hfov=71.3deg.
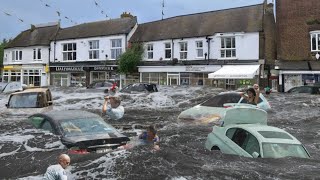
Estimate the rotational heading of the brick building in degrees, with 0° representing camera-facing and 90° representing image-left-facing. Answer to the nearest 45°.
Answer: approximately 0°

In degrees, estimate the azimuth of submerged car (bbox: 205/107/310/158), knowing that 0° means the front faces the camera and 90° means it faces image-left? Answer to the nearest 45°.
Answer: approximately 315°

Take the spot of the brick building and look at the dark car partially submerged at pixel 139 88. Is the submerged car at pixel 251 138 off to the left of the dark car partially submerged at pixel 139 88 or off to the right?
left

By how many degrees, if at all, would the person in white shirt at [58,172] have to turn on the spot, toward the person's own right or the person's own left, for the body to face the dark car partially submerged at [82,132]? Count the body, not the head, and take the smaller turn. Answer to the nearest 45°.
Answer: approximately 90° to the person's own left

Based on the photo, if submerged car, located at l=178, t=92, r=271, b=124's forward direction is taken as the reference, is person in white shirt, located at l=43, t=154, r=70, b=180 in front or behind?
in front

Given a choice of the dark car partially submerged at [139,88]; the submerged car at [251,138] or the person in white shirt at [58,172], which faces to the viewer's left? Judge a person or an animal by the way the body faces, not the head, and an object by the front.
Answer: the dark car partially submerged

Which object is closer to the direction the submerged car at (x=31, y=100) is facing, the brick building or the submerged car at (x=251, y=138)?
the submerged car

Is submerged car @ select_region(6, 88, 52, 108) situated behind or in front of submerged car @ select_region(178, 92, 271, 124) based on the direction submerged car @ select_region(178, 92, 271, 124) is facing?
in front

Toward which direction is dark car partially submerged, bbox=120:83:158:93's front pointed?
to the viewer's left

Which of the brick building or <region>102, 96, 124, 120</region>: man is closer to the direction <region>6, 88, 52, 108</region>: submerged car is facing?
the man
